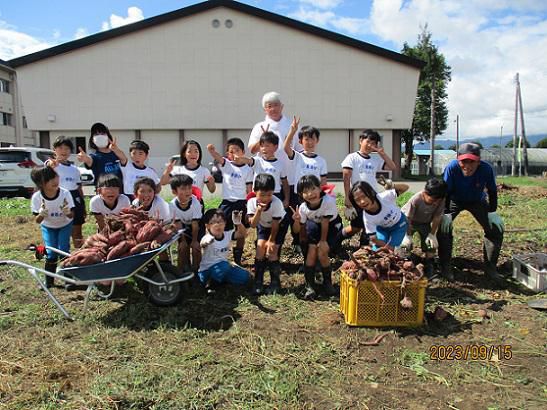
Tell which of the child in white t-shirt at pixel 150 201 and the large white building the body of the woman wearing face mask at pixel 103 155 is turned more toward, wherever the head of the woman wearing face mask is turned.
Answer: the child in white t-shirt

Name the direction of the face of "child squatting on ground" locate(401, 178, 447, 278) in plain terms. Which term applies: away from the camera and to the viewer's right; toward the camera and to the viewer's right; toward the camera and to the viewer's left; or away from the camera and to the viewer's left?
toward the camera and to the viewer's left

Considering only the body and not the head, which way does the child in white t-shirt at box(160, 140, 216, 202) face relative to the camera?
toward the camera

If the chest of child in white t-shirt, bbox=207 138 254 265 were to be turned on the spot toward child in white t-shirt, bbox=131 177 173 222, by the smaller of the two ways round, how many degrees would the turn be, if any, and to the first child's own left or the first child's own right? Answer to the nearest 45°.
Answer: approximately 90° to the first child's own right

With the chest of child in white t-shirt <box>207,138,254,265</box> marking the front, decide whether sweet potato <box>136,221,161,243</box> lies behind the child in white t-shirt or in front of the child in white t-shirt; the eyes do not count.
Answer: in front

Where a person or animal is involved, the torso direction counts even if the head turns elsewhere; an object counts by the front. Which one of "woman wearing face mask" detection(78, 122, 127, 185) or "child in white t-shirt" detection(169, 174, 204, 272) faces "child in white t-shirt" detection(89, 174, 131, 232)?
the woman wearing face mask

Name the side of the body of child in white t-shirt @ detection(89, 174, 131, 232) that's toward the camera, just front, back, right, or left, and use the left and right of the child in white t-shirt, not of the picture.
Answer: front

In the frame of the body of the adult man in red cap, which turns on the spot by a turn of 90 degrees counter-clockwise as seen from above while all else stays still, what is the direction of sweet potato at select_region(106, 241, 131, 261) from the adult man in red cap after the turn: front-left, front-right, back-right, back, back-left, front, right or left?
back-right

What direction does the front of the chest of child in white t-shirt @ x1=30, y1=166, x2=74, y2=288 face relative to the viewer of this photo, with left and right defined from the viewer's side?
facing the viewer

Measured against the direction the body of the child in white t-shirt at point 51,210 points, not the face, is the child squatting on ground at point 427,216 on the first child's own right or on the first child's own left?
on the first child's own left

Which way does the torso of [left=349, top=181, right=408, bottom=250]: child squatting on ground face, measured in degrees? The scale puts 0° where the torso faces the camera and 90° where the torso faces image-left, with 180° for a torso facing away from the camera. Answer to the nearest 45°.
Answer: approximately 0°
